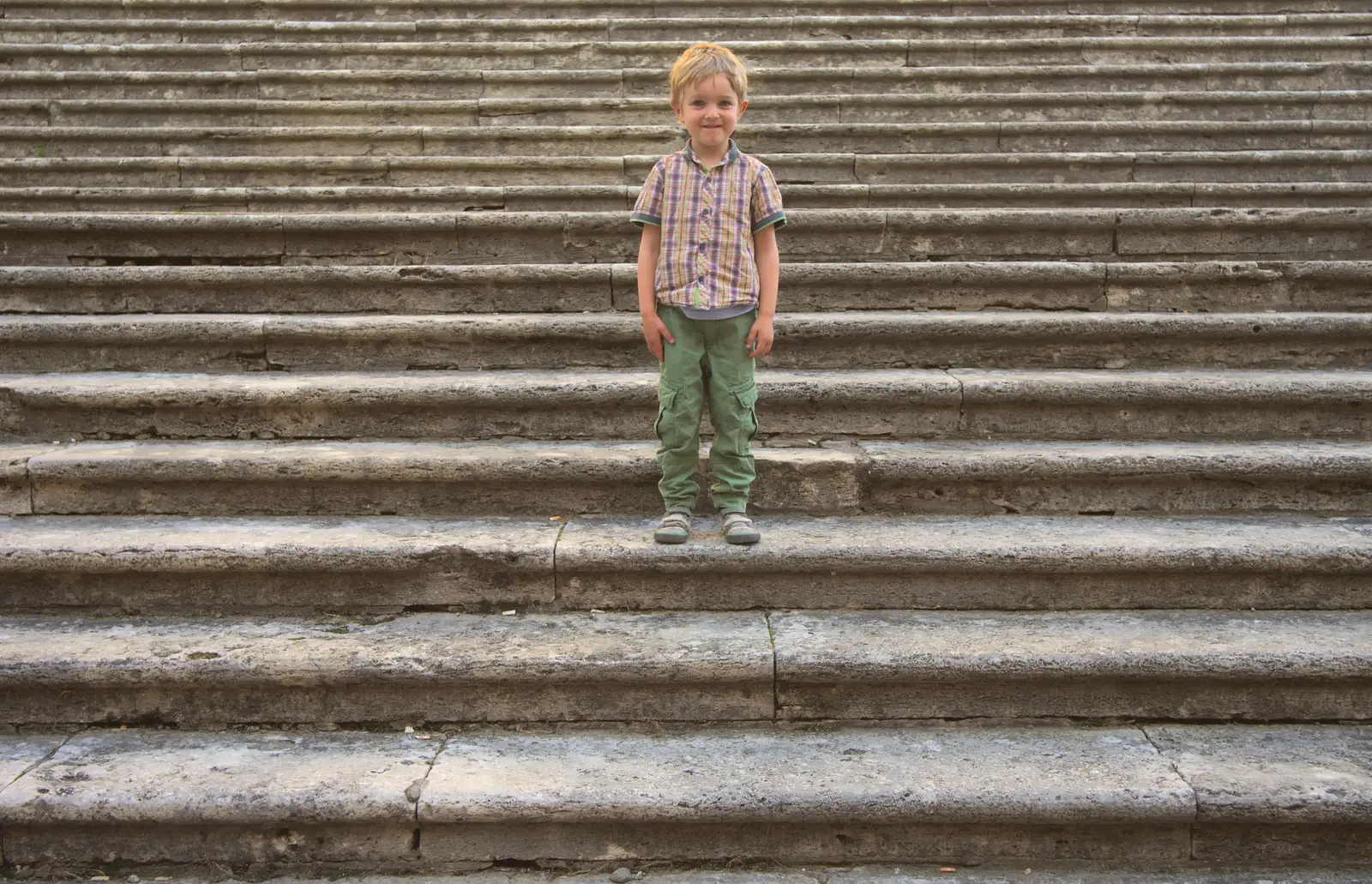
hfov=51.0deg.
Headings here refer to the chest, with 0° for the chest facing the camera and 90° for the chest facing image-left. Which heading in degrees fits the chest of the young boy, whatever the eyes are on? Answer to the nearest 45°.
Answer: approximately 0°

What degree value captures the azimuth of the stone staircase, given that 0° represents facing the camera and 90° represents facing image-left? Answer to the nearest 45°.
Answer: approximately 0°
